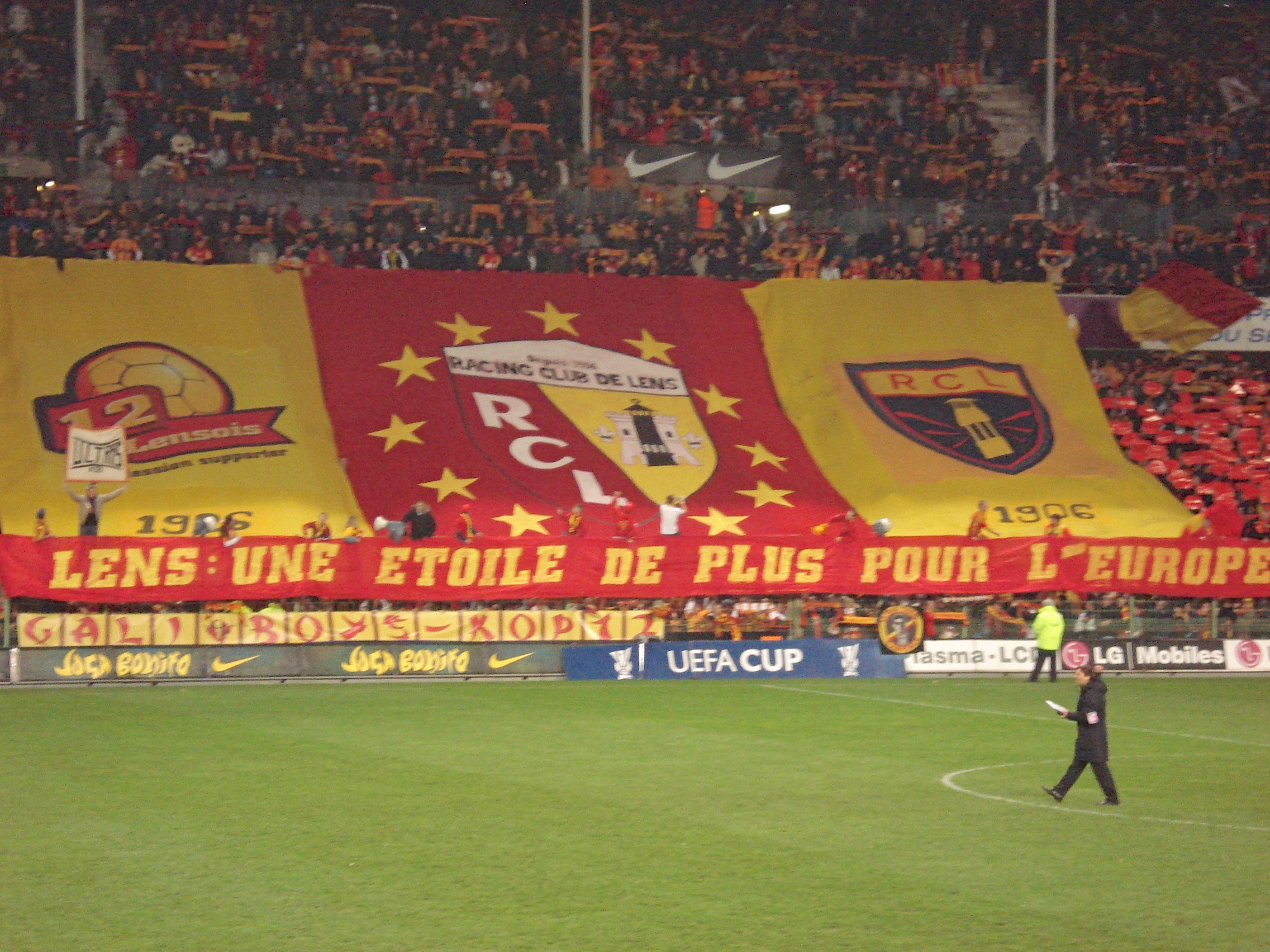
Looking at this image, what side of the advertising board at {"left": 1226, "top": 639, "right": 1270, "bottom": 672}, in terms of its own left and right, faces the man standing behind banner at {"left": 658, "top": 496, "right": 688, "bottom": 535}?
right

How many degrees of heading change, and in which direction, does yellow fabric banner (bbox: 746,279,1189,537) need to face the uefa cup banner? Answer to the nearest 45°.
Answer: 0° — it already faces it

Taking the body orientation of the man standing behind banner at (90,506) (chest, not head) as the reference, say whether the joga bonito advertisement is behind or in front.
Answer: in front

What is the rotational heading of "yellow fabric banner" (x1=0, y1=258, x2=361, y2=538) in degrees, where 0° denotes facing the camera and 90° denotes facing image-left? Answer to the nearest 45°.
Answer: approximately 0°

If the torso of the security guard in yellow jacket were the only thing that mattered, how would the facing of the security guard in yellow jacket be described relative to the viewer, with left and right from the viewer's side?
facing away from the viewer

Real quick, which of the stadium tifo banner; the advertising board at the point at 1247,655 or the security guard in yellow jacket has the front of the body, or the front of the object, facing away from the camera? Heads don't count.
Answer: the security guard in yellow jacket

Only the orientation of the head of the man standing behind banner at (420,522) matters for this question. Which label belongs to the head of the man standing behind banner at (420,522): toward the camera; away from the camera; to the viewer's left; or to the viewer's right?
toward the camera

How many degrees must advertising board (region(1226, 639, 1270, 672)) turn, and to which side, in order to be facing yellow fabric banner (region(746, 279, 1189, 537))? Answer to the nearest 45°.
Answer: approximately 135° to its right

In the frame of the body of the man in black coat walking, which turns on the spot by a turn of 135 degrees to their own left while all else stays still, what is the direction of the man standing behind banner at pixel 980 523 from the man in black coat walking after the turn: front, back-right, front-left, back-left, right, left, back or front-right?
back-left

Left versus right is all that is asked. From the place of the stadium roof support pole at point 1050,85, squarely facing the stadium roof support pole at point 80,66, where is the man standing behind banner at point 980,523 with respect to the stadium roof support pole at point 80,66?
left

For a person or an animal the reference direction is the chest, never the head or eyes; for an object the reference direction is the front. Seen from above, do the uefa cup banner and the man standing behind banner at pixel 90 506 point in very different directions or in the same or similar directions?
same or similar directions

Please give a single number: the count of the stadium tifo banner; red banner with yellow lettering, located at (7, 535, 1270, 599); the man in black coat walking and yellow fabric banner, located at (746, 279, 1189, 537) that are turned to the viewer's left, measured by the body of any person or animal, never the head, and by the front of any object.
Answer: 1

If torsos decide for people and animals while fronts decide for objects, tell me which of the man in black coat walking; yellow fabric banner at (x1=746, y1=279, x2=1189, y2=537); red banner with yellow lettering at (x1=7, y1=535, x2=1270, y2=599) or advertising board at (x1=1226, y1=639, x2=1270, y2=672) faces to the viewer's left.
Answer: the man in black coat walking

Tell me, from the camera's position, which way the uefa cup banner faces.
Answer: facing the viewer

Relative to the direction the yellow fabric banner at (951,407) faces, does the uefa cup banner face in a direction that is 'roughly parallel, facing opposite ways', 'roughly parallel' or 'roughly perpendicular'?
roughly parallel

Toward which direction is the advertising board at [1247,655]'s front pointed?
toward the camera

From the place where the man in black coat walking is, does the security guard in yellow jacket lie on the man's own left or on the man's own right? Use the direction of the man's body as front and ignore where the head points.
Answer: on the man's own right

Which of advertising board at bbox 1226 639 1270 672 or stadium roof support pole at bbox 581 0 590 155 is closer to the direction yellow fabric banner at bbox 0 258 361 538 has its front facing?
the advertising board

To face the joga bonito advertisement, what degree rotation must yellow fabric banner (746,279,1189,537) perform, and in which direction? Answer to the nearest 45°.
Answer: approximately 45° to its right

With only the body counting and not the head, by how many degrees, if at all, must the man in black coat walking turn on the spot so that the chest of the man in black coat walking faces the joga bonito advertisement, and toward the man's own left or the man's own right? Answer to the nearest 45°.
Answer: approximately 45° to the man's own right
